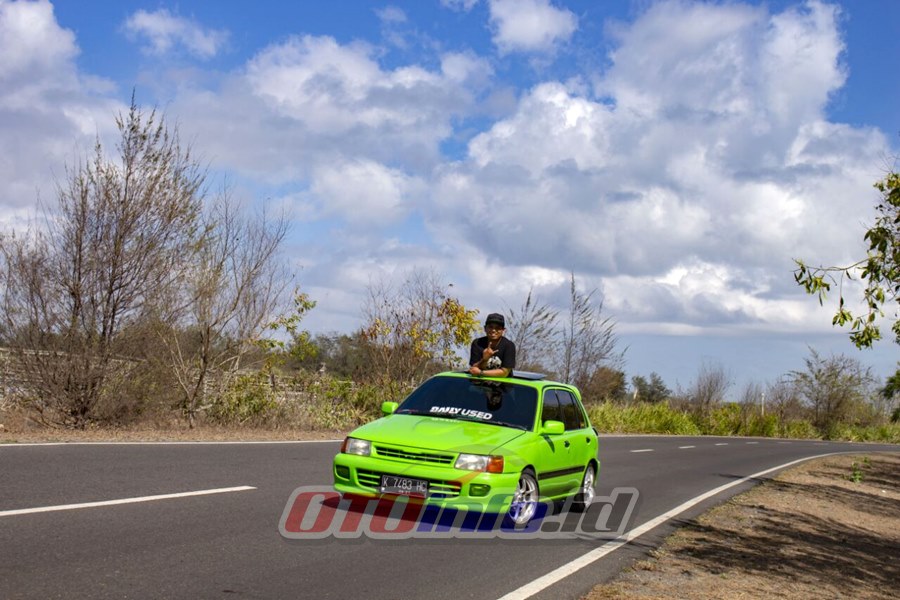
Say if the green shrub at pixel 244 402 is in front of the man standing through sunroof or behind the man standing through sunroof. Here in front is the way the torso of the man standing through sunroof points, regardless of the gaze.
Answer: behind

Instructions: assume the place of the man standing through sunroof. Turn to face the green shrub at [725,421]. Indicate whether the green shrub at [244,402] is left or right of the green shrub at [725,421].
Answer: left

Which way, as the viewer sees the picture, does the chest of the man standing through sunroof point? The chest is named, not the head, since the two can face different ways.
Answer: toward the camera

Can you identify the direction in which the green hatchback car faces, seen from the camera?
facing the viewer and to the left of the viewer

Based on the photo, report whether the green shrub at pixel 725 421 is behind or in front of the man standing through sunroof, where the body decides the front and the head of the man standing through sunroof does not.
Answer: behind

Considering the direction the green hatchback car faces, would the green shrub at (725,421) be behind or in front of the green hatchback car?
behind

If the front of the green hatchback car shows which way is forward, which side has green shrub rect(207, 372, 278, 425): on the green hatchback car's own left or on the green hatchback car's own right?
on the green hatchback car's own right
